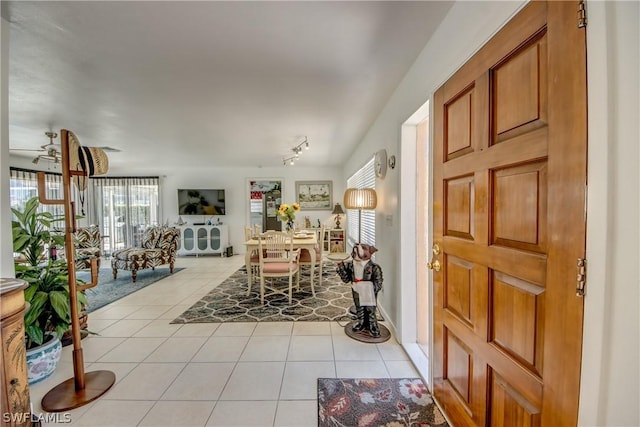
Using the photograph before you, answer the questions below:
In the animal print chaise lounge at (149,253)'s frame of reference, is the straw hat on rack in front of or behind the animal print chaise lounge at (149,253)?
in front

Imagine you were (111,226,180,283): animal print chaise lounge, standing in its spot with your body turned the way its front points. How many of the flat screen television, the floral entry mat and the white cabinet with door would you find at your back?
2

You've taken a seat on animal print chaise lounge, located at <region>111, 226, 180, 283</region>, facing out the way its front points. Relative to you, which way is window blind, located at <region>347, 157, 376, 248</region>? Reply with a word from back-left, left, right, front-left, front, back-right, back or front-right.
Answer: left

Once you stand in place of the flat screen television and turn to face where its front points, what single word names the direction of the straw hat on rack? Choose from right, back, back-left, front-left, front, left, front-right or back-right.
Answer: front

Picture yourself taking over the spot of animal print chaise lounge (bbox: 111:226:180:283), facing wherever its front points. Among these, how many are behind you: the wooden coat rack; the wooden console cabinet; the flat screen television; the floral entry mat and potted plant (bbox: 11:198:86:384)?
1

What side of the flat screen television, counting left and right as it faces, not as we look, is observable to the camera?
front

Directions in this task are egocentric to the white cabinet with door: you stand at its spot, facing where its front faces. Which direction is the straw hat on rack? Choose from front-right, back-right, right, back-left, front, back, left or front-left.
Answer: front

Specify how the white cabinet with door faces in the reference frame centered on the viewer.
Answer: facing the viewer

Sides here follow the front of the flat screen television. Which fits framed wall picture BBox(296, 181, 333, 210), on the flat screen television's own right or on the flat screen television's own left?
on the flat screen television's own left

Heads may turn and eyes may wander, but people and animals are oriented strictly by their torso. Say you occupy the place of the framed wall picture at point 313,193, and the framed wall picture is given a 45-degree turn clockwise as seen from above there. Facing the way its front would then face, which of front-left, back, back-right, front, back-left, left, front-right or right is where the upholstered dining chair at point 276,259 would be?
front-left

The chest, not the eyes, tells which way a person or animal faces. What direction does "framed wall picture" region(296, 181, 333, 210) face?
toward the camera

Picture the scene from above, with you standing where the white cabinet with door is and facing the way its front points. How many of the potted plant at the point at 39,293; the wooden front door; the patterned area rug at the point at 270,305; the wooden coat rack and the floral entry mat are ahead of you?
5

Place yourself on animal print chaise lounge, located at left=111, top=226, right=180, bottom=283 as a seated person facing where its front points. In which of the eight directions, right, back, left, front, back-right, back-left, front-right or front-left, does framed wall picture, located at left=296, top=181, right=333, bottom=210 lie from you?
back-left

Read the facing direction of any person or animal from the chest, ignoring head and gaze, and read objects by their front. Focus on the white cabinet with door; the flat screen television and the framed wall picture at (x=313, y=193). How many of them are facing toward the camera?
3

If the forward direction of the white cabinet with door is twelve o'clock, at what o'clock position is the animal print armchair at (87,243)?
The animal print armchair is roughly at 2 o'clock from the white cabinet with door.

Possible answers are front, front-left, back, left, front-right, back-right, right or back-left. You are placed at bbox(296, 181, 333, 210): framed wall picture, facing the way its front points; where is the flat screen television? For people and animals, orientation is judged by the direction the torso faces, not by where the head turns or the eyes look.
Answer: right
